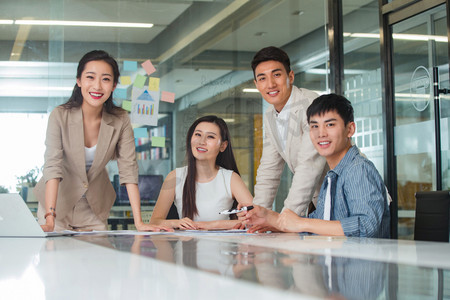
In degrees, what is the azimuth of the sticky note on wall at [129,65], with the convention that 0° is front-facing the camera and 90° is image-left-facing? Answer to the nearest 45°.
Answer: approximately 0°

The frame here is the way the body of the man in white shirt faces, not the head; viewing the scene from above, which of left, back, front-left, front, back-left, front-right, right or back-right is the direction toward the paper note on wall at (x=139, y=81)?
right

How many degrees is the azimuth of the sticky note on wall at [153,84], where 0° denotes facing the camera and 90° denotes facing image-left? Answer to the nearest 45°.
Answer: approximately 0°

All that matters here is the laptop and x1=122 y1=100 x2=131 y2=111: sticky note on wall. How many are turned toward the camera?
1

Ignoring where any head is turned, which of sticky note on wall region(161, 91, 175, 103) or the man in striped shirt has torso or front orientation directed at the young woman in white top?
the sticky note on wall

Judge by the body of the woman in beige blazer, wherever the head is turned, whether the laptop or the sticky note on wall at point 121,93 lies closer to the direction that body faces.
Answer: the laptop

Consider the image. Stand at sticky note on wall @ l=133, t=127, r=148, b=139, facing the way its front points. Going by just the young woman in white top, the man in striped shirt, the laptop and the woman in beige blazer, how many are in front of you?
4

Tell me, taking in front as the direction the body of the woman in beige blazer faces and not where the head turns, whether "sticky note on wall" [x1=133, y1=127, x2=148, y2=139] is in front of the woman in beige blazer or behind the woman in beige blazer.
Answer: behind
